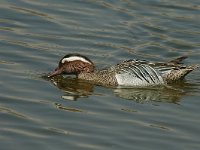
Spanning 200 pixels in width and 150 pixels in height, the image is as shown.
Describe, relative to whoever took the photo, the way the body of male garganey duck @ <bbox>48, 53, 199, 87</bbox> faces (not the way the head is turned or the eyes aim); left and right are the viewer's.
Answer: facing to the left of the viewer
